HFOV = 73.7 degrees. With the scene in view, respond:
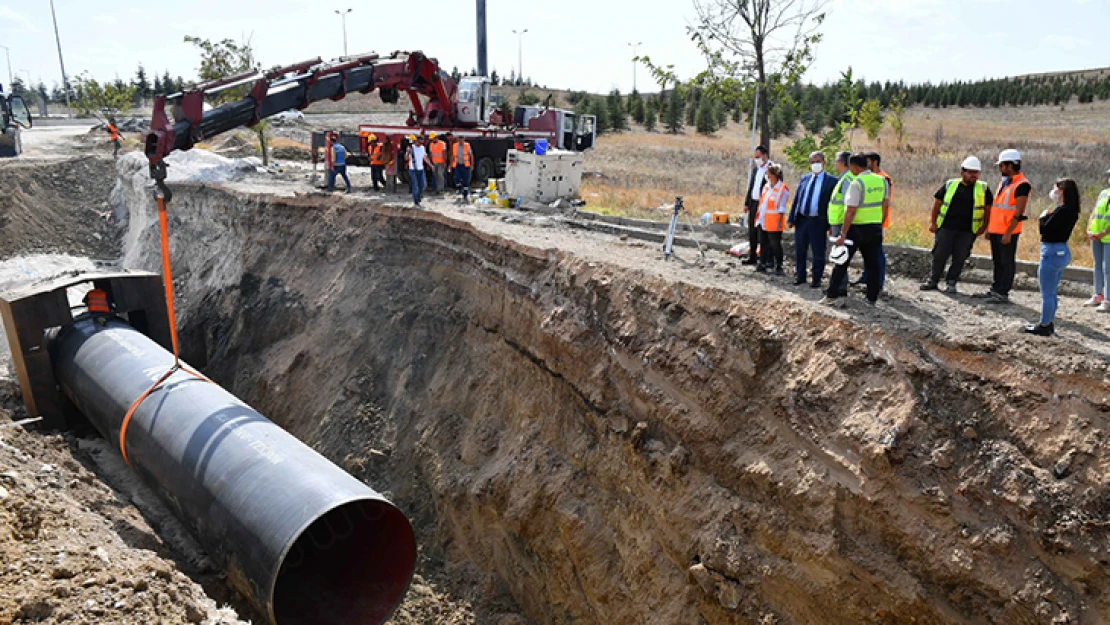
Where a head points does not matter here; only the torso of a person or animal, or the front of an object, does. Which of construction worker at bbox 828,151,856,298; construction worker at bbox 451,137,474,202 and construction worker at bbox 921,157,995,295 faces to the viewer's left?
construction worker at bbox 828,151,856,298

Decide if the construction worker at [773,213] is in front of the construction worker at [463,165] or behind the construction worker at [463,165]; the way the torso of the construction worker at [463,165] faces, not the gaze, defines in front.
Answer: in front

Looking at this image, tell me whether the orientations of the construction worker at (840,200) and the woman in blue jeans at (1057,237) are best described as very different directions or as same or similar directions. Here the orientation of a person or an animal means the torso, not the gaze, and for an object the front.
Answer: same or similar directions

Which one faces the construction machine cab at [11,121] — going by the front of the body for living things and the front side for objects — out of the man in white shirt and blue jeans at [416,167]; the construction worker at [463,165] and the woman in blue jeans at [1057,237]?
the woman in blue jeans

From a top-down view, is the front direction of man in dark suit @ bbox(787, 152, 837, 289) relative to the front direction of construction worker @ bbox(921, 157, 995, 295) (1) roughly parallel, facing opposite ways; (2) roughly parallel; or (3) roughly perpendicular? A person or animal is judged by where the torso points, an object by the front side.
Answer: roughly parallel

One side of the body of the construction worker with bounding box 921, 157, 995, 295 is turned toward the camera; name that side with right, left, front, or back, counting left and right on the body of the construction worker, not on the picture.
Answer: front

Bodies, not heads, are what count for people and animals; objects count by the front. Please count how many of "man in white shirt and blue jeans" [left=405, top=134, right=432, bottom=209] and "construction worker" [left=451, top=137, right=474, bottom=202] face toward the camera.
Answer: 2

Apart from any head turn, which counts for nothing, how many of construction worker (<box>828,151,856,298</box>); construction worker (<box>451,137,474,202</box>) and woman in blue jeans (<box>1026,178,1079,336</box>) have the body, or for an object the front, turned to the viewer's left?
2

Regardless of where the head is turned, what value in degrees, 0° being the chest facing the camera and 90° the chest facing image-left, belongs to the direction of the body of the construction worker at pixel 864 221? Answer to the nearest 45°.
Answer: approximately 135°

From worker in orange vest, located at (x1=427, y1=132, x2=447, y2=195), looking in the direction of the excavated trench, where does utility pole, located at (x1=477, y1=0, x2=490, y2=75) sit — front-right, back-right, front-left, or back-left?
back-left

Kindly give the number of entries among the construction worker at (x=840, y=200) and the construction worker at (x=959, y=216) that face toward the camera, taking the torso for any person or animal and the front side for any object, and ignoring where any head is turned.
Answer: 1

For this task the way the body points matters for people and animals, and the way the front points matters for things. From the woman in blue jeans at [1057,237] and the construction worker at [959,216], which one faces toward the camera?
the construction worker

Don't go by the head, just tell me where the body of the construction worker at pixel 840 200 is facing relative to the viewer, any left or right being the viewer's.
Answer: facing to the left of the viewer

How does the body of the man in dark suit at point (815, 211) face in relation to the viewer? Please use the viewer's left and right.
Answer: facing the viewer

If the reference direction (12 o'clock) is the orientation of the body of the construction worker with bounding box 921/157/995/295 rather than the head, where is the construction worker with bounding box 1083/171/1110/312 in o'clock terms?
the construction worker with bounding box 1083/171/1110/312 is roughly at 9 o'clock from the construction worker with bounding box 921/157/995/295.

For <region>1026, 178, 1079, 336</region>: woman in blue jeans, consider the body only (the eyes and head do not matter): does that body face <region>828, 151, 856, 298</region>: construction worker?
yes

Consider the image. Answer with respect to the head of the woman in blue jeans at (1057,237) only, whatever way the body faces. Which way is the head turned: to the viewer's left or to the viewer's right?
to the viewer's left

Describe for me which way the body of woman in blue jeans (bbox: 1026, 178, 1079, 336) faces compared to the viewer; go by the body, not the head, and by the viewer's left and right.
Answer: facing to the left of the viewer
